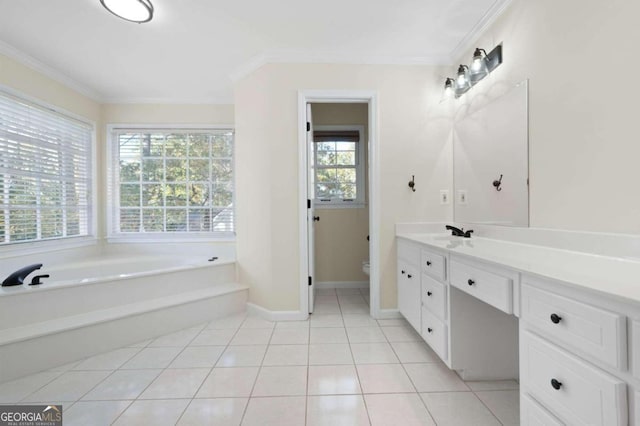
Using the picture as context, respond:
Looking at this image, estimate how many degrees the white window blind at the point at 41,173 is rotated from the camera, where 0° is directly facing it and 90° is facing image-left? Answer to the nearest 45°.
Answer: approximately 315°

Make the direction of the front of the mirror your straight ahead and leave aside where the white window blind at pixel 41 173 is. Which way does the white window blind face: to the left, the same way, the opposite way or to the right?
the opposite way

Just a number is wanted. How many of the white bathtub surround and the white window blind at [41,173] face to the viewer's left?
0

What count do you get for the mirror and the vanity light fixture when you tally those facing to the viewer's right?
0

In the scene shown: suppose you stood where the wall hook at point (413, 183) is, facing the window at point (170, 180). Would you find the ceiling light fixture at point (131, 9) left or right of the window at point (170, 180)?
left

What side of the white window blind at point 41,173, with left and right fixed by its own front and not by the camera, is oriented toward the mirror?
front

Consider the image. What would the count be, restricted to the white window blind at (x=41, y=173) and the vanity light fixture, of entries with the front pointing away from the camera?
0

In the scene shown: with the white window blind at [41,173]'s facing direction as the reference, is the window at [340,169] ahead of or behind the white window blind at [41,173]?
ahead
